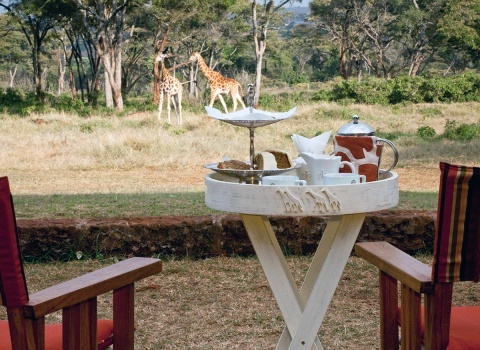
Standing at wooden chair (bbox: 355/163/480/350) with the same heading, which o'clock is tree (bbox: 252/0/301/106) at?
The tree is roughly at 1 o'clock from the wooden chair.

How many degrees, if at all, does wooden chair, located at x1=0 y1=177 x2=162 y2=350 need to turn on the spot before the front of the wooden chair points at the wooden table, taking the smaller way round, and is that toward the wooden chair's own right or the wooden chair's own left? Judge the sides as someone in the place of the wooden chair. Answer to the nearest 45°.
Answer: approximately 45° to the wooden chair's own right

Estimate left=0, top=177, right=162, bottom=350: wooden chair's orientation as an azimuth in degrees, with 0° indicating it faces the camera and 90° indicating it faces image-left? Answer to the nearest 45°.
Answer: approximately 225°

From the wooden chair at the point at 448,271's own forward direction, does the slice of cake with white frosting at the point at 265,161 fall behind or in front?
in front

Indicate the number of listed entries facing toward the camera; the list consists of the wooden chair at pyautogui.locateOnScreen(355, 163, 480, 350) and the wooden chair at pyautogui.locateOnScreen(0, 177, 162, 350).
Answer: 0

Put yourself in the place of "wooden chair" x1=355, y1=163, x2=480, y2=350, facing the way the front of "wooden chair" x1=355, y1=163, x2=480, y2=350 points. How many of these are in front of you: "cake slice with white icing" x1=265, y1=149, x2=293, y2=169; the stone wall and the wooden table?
3

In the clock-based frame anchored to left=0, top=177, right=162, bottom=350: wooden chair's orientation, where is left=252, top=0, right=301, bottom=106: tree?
The tree is roughly at 11 o'clock from the wooden chair.

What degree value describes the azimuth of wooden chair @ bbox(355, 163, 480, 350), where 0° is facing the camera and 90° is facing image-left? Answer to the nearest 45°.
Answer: approximately 135°

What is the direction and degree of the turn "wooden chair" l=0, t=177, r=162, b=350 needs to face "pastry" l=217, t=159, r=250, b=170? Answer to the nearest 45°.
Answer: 0° — it already faces it

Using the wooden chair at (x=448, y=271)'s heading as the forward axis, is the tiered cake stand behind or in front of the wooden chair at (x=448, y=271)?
in front

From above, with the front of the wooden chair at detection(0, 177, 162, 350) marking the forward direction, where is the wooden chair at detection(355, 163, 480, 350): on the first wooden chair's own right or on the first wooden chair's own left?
on the first wooden chair's own right
